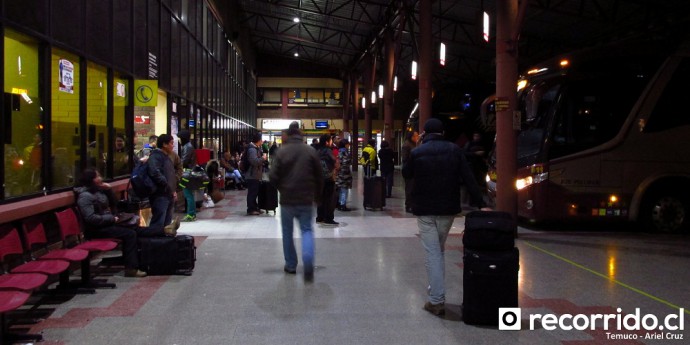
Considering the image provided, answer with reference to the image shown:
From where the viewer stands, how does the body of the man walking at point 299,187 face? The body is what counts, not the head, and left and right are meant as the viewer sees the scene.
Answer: facing away from the viewer

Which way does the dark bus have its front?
to the viewer's left

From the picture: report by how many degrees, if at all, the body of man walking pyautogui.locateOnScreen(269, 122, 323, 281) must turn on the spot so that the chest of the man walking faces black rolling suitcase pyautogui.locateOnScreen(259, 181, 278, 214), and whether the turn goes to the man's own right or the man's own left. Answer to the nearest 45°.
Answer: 0° — they already face it

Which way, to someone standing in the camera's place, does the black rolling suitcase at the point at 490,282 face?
facing the viewer

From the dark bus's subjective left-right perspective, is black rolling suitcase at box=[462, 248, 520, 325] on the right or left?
on its left

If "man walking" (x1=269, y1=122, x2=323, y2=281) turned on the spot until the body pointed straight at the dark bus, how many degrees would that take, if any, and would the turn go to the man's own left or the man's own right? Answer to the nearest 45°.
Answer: approximately 45° to the man's own right
